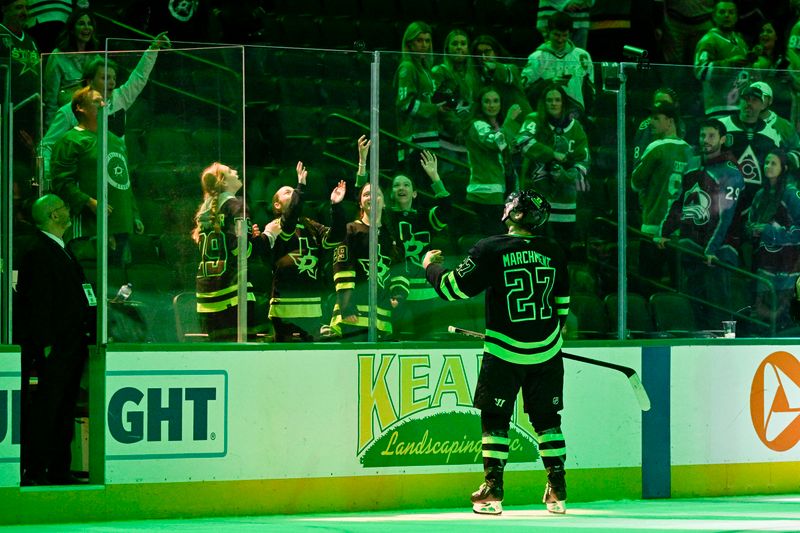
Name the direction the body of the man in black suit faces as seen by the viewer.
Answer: to the viewer's right

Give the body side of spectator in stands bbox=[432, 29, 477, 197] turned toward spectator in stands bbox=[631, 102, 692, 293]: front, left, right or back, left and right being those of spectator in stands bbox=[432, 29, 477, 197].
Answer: left

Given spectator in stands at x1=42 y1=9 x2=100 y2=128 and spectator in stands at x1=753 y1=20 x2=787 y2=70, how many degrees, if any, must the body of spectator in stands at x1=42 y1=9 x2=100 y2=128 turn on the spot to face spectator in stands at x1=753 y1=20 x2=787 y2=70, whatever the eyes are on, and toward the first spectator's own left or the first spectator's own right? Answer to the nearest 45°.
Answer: approximately 90° to the first spectator's own left

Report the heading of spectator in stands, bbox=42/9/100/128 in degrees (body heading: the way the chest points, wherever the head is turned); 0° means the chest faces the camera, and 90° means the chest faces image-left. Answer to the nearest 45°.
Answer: approximately 315°

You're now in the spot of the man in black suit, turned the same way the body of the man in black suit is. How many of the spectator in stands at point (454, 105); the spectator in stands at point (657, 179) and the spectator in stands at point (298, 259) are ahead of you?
3

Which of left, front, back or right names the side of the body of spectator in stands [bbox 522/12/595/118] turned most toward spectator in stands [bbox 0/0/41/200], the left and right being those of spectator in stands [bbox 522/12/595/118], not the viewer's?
right

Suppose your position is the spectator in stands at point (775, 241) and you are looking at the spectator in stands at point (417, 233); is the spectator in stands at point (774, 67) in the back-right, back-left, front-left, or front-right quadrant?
back-right

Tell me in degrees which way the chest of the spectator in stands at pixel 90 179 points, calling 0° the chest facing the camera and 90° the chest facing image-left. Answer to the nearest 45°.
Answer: approximately 315°

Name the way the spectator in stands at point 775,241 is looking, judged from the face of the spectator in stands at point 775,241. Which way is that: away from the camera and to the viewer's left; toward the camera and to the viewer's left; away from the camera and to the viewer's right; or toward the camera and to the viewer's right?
toward the camera and to the viewer's left

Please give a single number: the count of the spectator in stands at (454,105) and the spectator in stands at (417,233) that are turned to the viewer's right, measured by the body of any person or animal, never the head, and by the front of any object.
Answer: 0
